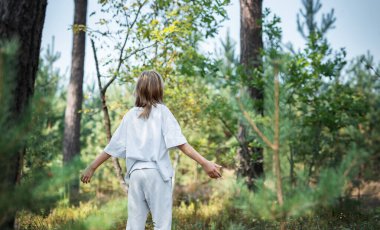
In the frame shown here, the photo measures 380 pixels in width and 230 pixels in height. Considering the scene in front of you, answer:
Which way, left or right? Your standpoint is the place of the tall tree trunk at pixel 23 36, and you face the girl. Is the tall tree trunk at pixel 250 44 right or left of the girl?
left

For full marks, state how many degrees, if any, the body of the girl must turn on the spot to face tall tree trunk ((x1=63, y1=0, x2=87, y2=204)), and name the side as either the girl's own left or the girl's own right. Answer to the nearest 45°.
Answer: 0° — they already face it

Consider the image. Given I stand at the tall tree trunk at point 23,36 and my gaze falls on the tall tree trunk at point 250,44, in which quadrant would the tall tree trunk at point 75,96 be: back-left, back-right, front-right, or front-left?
front-left

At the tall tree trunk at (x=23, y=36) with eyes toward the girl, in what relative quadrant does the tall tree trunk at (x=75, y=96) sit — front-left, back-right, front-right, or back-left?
front-left

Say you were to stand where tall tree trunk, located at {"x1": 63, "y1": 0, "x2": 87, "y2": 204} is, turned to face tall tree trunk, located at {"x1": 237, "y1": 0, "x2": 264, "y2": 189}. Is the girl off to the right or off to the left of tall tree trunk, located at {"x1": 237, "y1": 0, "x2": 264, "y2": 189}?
right

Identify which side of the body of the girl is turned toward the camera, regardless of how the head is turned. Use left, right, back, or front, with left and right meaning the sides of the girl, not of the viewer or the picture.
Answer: back

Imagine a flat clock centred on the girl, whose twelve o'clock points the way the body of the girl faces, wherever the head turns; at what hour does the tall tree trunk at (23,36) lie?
The tall tree trunk is roughly at 8 o'clock from the girl.

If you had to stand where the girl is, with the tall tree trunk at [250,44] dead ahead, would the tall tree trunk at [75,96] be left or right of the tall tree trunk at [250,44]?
left

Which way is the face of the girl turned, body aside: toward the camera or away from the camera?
away from the camera
